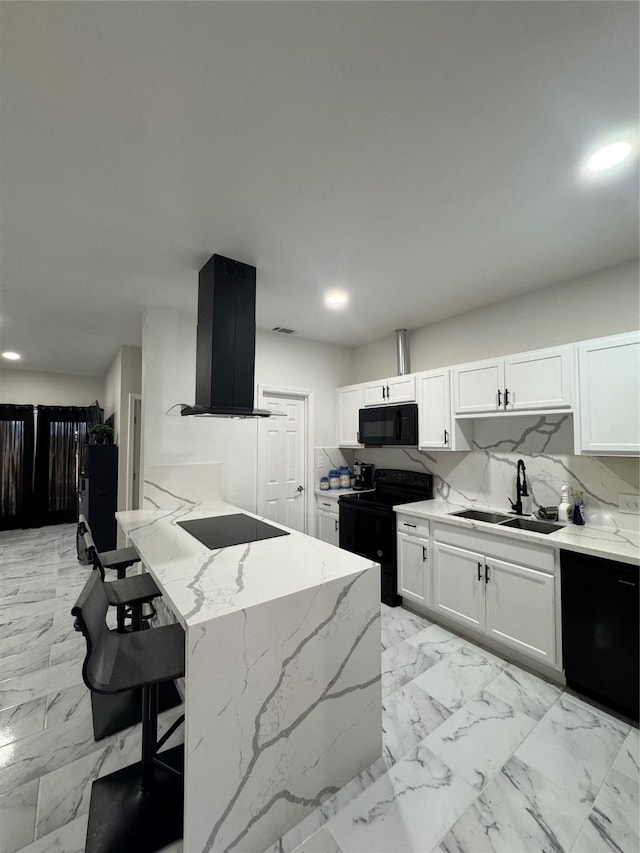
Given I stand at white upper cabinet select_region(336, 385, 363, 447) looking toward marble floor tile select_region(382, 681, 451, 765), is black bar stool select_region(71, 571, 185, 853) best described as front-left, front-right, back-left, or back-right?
front-right

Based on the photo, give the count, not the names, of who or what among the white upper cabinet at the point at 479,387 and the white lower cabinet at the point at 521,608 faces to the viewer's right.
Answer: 0

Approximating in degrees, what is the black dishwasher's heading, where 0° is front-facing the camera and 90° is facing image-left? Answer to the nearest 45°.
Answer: approximately 45°

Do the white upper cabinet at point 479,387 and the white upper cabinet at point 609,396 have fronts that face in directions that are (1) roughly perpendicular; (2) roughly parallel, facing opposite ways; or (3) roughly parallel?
roughly parallel

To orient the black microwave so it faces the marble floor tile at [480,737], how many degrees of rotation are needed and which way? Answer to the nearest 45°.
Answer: approximately 45° to its left

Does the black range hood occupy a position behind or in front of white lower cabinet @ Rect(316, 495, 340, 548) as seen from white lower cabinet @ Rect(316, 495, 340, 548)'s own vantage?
in front

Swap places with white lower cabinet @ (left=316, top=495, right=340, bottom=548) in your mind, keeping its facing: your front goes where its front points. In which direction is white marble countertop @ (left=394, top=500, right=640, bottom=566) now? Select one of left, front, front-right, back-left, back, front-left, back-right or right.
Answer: left

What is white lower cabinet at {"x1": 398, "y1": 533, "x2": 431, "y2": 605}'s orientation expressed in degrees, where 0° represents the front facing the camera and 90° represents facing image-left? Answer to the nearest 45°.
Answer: approximately 45°

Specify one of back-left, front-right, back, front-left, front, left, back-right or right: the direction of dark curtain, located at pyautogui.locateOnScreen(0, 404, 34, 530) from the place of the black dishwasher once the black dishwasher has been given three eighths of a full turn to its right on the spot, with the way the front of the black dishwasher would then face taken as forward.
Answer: left

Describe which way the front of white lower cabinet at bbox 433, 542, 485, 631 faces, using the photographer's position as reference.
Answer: facing the viewer and to the left of the viewer
